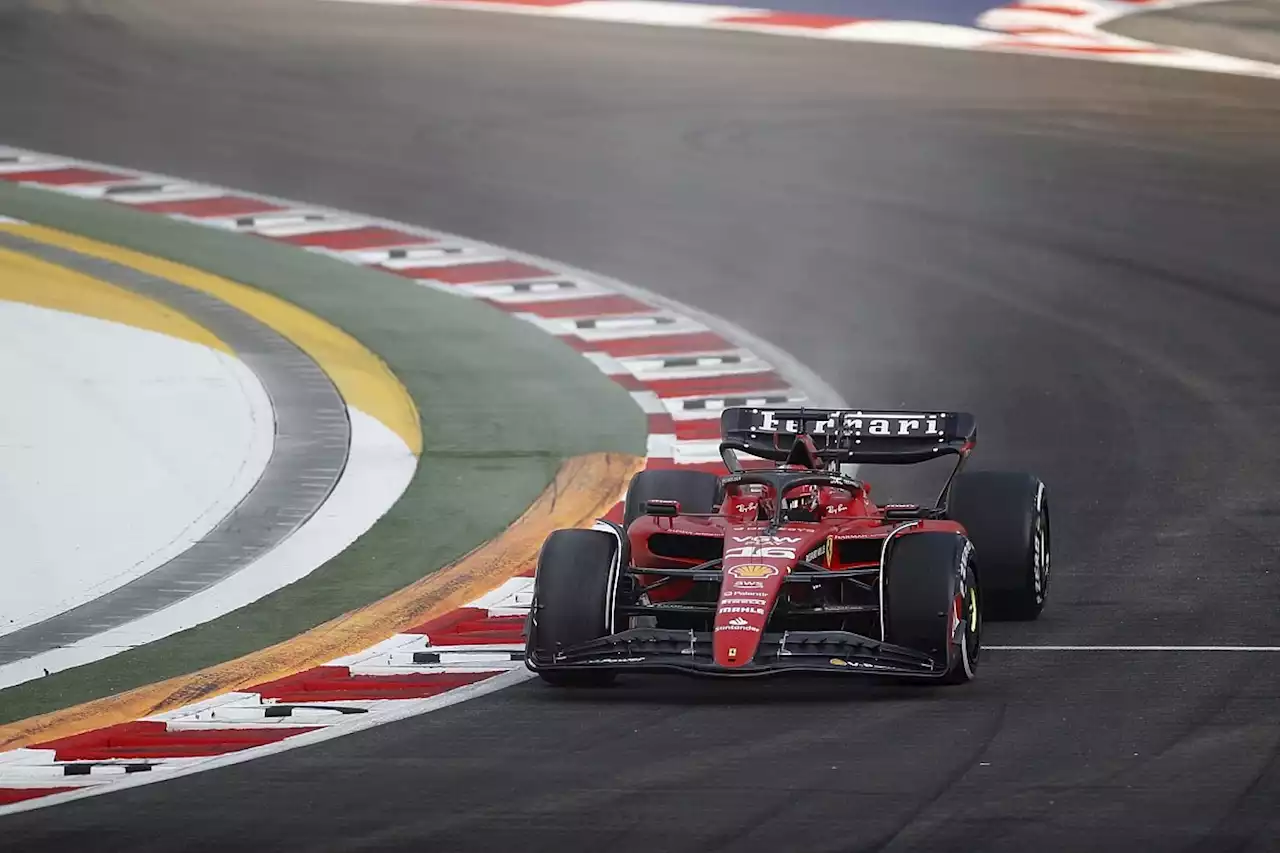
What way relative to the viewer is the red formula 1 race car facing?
toward the camera
